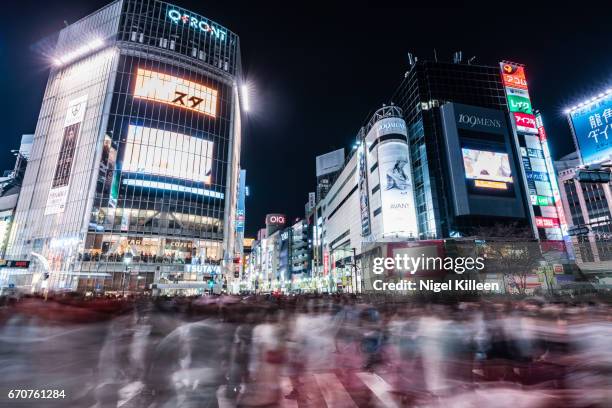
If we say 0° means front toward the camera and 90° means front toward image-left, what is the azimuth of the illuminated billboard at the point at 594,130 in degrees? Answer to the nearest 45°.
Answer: approximately 45°

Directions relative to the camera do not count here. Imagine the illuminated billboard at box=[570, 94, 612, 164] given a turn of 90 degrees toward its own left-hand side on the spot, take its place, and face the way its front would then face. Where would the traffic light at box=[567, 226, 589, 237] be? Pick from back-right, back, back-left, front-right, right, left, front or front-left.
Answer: back-left

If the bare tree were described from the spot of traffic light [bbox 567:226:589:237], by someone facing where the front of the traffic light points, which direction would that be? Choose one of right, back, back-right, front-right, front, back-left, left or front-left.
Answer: back-right

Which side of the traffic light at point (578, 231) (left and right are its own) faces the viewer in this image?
back
